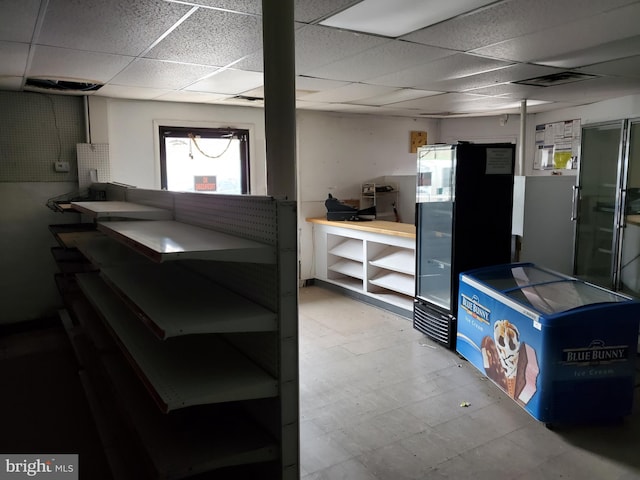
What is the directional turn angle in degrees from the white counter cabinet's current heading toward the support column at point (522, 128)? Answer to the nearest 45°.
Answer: approximately 135° to its left

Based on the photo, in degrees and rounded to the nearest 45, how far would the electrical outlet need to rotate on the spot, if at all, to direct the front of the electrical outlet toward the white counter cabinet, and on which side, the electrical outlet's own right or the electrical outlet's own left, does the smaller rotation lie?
approximately 90° to the electrical outlet's own left

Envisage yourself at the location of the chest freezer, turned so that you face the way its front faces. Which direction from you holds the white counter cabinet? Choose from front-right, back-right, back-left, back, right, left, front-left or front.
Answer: right

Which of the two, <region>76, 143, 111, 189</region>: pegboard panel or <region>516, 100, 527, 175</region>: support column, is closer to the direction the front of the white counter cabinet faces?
the pegboard panel

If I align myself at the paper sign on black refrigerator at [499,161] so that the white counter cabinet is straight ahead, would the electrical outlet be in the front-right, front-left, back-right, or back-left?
front-left

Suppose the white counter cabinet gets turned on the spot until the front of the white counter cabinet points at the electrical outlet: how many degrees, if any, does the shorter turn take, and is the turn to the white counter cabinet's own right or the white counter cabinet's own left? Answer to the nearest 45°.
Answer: approximately 45° to the white counter cabinet's own right

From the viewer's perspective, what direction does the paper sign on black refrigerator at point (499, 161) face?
toward the camera

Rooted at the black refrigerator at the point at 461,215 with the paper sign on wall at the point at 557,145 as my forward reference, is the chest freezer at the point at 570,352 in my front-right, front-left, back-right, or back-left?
back-right

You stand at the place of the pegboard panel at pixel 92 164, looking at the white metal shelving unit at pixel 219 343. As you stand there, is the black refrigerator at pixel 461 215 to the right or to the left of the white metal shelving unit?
left
